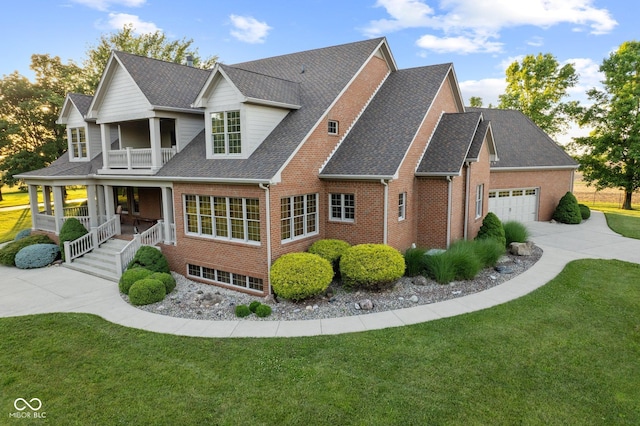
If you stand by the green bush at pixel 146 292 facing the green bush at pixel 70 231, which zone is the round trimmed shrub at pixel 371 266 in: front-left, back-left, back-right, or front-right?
back-right

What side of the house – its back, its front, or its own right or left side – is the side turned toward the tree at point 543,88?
back

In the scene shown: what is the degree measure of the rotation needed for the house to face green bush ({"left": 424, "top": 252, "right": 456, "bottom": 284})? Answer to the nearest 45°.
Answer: approximately 90° to its left

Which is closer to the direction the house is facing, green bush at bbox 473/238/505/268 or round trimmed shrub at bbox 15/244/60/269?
the round trimmed shrub

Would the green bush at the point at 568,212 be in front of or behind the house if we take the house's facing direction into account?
behind

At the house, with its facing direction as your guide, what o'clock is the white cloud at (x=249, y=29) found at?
The white cloud is roughly at 4 o'clock from the house.

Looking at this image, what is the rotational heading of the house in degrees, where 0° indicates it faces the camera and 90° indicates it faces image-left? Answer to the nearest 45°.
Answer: approximately 45°

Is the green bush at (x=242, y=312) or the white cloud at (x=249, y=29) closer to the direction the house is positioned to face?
the green bush

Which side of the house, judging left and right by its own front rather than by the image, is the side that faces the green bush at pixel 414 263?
left

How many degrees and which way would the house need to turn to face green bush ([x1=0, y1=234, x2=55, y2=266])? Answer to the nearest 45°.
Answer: approximately 45° to its right
